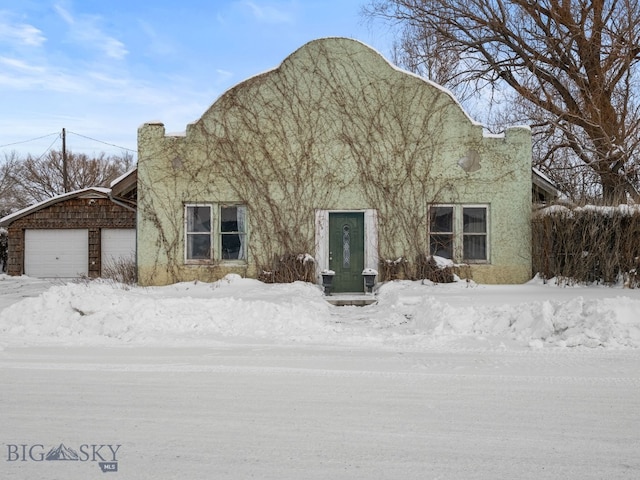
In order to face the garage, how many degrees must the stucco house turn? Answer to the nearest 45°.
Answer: approximately 135° to its right

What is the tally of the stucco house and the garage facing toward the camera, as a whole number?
2

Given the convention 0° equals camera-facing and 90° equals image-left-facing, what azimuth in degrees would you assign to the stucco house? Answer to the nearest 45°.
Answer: approximately 0°

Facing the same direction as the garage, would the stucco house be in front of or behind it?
in front
